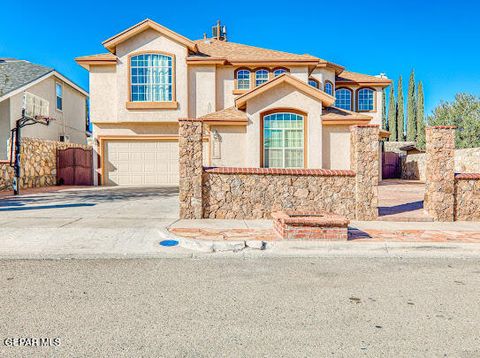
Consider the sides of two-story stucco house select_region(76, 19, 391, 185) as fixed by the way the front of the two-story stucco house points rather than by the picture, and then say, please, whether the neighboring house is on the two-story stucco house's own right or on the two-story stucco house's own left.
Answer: on the two-story stucco house's own right

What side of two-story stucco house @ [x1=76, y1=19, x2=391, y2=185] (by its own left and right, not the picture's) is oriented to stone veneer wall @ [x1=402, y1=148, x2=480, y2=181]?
left

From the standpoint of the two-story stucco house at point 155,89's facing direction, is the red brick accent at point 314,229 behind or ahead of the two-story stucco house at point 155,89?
ahead

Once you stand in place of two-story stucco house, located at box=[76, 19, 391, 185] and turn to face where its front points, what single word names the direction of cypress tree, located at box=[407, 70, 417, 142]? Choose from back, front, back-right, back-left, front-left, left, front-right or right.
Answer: back-left

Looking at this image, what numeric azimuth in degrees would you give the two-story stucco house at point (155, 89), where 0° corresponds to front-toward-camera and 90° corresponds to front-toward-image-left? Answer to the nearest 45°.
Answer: approximately 0°

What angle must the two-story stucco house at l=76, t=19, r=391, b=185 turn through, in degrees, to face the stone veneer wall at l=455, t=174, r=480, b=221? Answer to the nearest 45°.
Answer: approximately 45° to its left

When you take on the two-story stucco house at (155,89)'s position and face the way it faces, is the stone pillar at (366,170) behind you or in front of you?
in front

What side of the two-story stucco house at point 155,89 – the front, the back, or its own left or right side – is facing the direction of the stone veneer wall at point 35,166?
right

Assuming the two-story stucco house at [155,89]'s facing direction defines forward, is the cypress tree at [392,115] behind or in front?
behind

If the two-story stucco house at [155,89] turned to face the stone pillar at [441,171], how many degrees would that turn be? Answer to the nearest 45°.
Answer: approximately 45° to its left

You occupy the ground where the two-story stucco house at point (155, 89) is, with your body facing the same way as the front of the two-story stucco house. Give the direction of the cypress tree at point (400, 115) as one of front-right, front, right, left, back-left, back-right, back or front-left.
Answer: back-left
